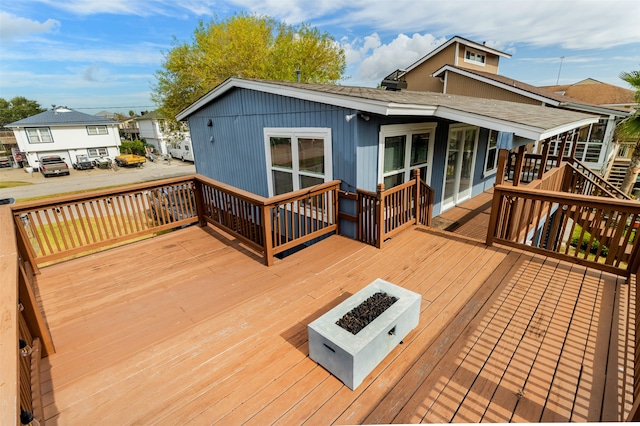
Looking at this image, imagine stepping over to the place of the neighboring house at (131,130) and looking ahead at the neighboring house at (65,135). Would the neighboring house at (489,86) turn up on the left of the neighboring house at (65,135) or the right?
left

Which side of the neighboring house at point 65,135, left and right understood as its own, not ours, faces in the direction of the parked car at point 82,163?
front

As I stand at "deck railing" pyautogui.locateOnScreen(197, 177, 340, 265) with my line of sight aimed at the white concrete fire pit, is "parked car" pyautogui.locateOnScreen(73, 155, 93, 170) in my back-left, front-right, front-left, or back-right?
back-right

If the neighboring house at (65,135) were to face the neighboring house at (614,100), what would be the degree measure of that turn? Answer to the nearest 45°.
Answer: approximately 45° to its left

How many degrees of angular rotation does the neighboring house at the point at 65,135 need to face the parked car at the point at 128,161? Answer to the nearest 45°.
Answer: approximately 45° to its left

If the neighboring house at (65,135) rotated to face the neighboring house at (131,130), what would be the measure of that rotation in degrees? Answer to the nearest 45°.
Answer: approximately 135° to its left

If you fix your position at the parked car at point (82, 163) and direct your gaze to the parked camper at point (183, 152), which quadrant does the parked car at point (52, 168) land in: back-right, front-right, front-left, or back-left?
back-right

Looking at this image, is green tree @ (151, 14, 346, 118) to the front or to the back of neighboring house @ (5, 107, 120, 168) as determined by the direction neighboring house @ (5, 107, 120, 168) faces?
to the front

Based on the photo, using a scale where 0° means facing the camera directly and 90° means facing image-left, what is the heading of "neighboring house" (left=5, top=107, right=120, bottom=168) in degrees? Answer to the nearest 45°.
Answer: approximately 0°

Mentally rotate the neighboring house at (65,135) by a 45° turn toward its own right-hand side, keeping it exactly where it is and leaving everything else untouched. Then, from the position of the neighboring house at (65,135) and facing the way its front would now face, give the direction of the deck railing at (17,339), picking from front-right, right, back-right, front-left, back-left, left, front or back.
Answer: front-left
